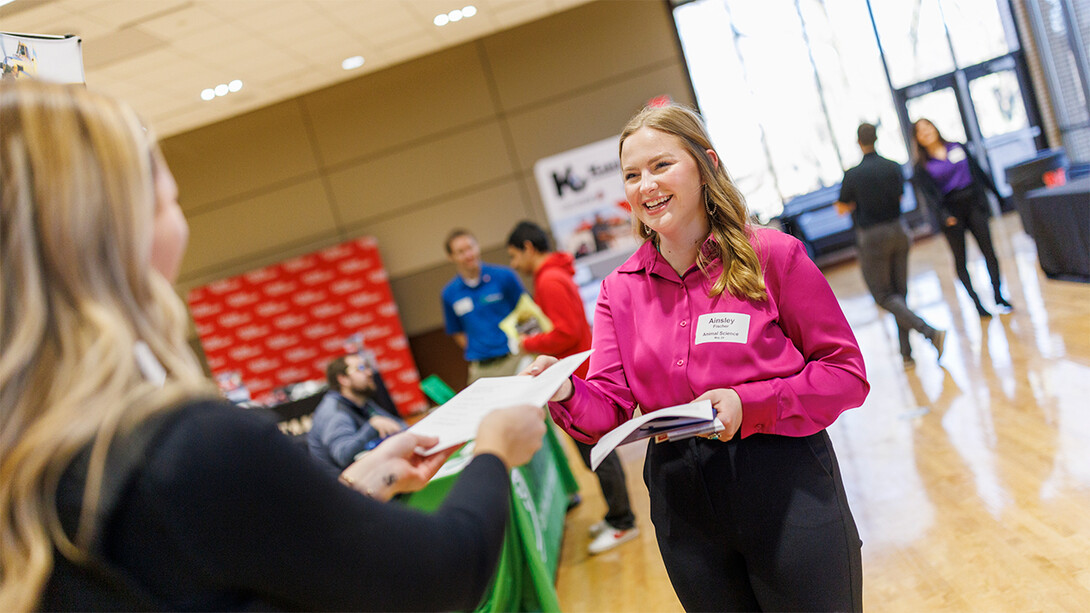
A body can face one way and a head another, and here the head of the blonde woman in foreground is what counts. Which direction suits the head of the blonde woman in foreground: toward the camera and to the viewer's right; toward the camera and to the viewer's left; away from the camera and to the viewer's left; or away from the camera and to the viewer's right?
away from the camera and to the viewer's right

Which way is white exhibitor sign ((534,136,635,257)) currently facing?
toward the camera

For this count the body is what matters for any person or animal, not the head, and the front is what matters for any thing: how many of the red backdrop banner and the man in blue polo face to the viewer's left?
0

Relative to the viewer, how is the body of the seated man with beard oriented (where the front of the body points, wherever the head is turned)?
to the viewer's right

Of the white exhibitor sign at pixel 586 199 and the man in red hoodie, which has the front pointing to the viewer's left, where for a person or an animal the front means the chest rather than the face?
the man in red hoodie

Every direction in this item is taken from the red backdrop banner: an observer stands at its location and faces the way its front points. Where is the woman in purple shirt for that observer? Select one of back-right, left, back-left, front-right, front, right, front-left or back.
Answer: front-left

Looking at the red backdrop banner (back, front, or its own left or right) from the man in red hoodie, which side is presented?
front

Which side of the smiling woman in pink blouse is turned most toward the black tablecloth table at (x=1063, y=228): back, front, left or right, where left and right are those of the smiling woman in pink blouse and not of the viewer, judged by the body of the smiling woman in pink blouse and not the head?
back

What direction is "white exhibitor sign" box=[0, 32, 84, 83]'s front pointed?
toward the camera

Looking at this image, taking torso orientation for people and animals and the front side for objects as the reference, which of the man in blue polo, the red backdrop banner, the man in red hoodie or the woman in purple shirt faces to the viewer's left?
the man in red hoodie

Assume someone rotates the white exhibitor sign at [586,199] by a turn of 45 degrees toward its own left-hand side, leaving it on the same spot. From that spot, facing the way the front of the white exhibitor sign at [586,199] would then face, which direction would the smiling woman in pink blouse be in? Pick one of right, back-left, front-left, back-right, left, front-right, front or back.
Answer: front-right

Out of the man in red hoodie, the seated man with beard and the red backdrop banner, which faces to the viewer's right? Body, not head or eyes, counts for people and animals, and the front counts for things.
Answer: the seated man with beard

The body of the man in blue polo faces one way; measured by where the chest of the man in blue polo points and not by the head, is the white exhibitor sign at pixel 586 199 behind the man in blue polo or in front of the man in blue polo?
behind

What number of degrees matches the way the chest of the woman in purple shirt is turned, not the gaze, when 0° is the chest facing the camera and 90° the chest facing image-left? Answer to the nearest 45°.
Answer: approximately 0°

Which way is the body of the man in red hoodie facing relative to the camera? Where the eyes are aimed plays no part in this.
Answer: to the viewer's left

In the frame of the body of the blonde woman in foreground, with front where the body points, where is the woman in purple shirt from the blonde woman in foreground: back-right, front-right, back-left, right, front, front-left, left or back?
front

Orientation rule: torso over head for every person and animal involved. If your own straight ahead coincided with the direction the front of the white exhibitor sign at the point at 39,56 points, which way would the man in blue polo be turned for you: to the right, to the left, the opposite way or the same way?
the same way

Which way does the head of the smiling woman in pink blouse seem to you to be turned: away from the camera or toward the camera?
toward the camera

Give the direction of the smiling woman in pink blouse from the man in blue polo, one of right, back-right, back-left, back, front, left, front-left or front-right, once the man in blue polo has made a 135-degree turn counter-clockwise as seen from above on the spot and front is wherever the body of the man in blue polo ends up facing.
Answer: back-right

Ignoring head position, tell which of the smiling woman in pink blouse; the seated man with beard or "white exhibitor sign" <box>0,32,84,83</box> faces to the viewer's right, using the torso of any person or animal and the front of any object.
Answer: the seated man with beard
